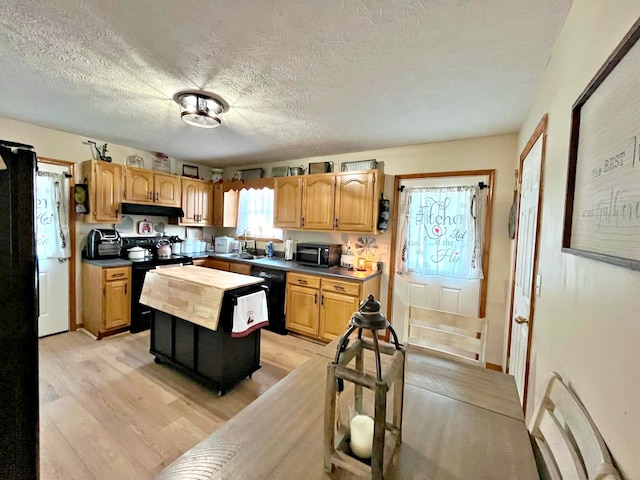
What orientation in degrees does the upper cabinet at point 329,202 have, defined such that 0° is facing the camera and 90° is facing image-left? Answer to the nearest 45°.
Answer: approximately 45°

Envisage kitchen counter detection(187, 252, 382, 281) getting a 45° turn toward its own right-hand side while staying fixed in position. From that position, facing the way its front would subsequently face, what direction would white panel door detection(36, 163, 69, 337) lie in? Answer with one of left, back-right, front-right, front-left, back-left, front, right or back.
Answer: front

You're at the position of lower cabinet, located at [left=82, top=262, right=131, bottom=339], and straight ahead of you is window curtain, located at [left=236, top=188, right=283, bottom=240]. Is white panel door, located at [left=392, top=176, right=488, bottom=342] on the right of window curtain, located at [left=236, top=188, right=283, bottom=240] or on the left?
right

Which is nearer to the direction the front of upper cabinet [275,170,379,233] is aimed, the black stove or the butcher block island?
the butcher block island

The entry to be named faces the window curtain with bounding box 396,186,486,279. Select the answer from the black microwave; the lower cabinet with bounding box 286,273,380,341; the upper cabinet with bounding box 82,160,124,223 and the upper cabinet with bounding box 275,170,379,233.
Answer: the upper cabinet with bounding box 82,160,124,223

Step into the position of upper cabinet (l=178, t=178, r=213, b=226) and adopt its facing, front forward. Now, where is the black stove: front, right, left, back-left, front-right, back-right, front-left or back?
right

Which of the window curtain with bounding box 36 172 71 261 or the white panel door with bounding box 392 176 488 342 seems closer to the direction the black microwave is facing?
the window curtain

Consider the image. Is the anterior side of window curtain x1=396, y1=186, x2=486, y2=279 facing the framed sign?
yes

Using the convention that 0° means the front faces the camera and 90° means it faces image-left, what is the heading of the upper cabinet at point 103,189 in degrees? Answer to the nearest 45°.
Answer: approximately 315°

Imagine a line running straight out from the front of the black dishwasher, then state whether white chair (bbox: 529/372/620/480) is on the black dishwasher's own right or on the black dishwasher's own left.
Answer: on the black dishwasher's own left

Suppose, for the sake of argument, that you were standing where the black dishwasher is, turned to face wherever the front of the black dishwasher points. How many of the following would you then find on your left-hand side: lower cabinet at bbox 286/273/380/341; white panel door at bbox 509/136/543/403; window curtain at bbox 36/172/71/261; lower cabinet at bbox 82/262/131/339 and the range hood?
2

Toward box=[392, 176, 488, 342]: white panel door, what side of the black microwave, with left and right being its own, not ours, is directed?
left
